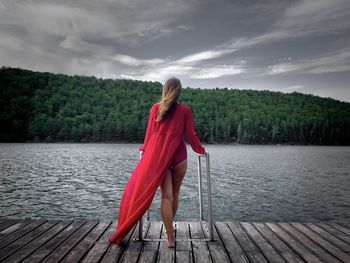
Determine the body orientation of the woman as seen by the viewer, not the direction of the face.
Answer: away from the camera

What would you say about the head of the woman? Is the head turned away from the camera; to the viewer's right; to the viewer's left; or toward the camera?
away from the camera
